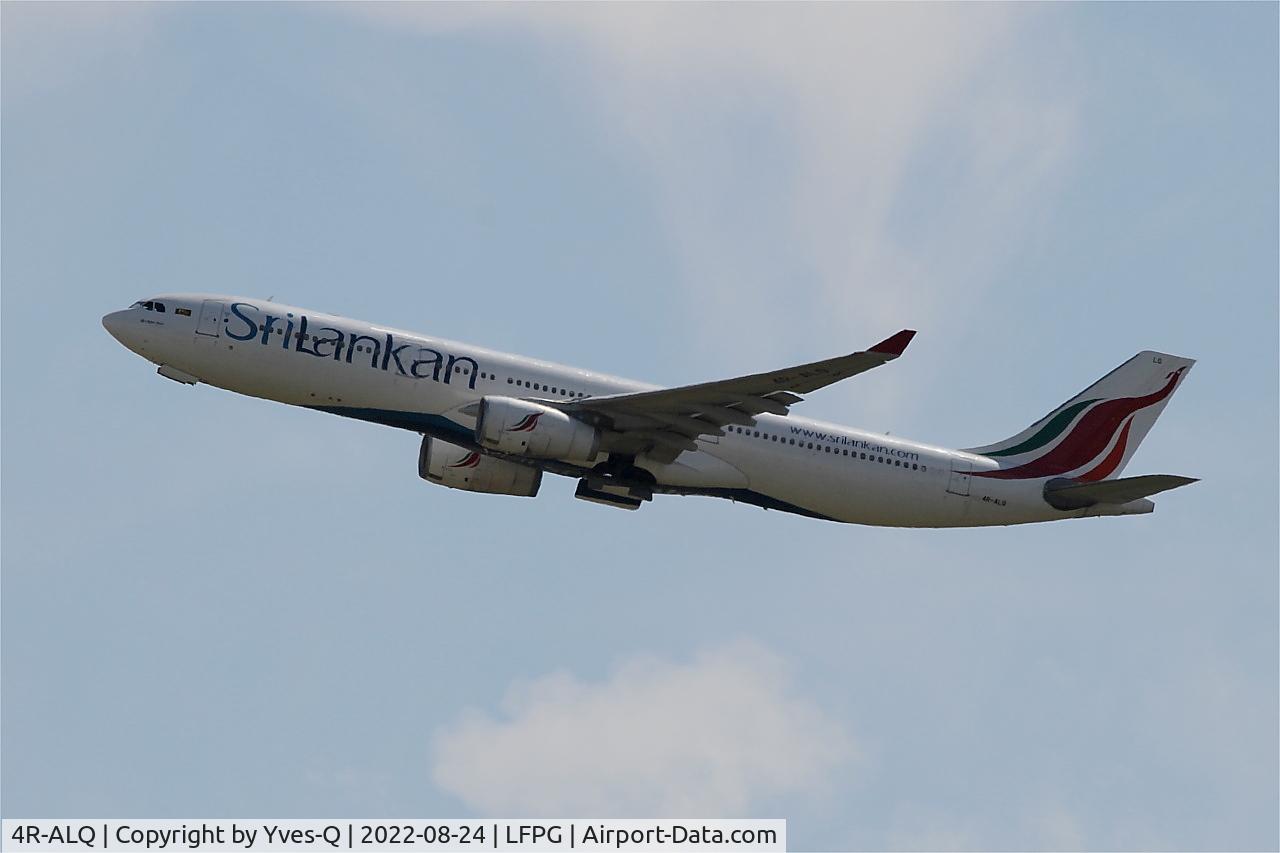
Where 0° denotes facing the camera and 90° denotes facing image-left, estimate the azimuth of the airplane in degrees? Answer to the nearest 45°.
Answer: approximately 90°
